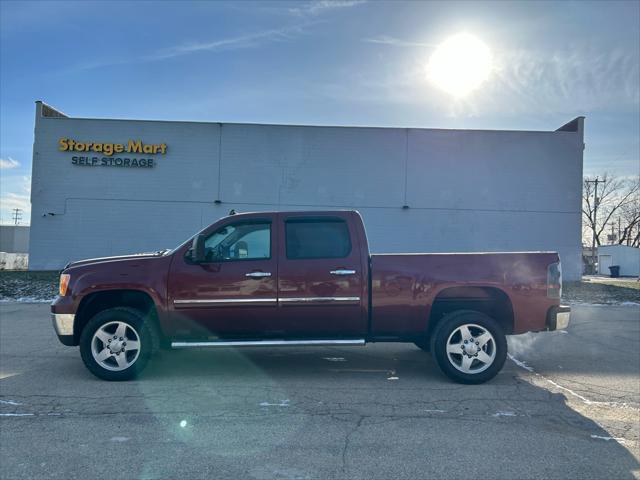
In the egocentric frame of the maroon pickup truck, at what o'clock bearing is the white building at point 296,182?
The white building is roughly at 3 o'clock from the maroon pickup truck.

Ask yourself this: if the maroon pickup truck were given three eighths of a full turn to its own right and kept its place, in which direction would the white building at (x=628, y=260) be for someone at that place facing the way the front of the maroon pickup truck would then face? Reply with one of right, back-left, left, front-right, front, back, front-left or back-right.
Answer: front

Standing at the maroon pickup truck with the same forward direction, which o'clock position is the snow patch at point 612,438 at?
The snow patch is roughly at 7 o'clock from the maroon pickup truck.

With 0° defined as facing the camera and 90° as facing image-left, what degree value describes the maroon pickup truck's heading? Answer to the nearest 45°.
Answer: approximately 90°
